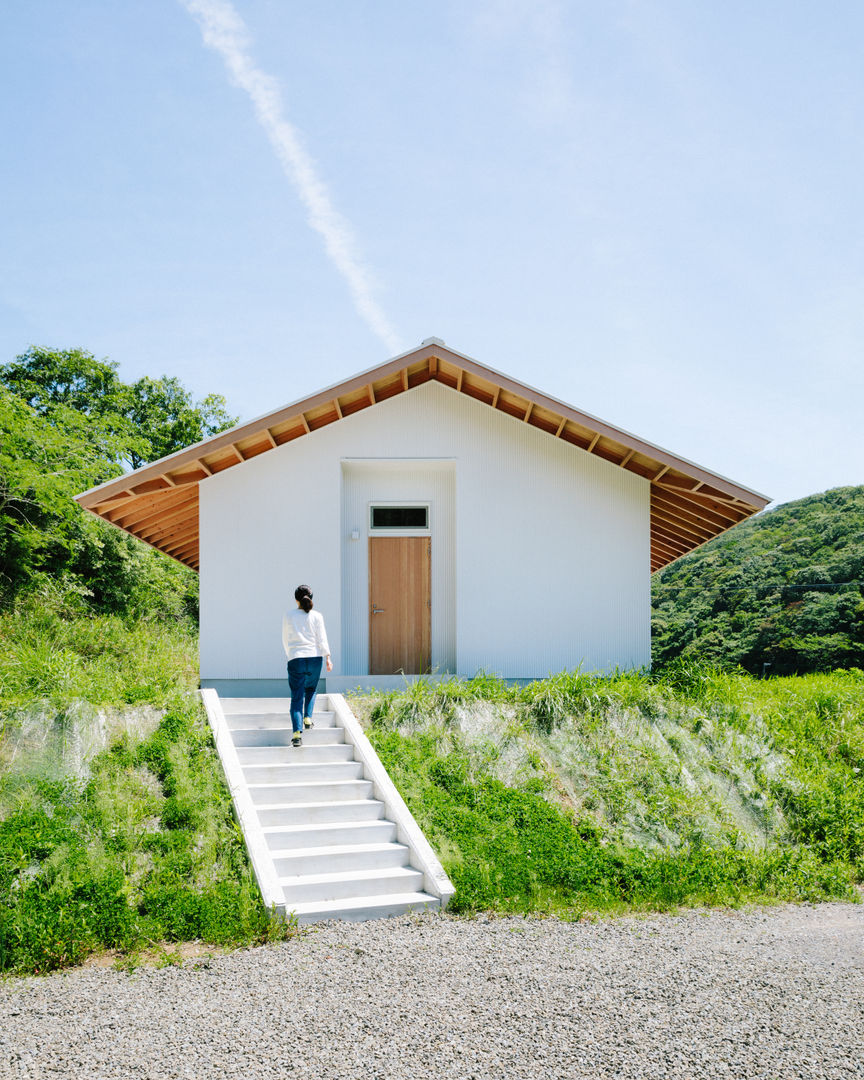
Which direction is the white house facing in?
toward the camera

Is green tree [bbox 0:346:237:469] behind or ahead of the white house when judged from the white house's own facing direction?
behind

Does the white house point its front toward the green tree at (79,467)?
no
